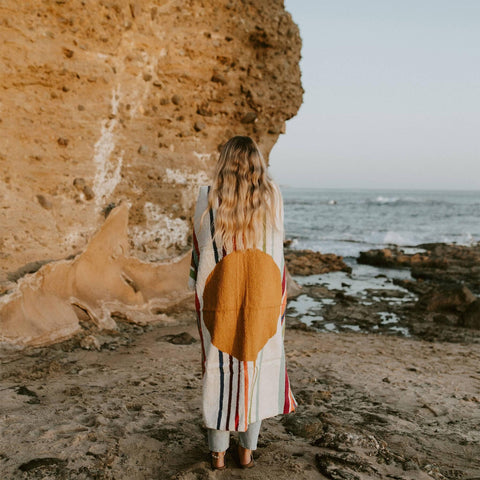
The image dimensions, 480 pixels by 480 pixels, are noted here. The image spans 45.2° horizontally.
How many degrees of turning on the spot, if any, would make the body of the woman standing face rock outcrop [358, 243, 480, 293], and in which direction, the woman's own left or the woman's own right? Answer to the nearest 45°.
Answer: approximately 45° to the woman's own right

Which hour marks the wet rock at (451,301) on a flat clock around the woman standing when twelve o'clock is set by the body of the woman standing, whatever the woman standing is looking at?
The wet rock is roughly at 1 o'clock from the woman standing.

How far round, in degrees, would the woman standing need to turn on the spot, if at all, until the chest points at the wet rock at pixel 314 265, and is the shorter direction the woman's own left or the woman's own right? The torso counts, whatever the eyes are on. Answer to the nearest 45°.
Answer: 0° — they already face it

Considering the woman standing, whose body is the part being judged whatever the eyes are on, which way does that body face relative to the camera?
away from the camera

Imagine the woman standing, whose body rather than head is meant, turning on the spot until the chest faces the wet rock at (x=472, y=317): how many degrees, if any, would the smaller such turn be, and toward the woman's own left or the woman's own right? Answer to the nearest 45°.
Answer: approximately 45° to the woman's own right
